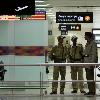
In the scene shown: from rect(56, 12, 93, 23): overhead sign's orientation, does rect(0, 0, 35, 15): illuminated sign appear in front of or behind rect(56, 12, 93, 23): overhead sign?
in front

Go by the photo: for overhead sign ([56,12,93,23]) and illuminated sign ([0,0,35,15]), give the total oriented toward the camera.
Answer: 2

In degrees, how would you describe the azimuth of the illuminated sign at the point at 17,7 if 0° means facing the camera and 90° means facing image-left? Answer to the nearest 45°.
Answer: approximately 0°

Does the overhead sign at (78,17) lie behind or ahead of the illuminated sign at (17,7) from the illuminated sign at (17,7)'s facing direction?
behind

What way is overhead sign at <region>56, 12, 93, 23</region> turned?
toward the camera
